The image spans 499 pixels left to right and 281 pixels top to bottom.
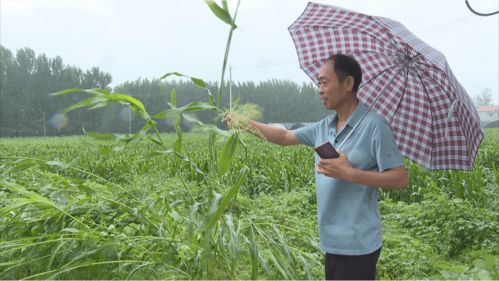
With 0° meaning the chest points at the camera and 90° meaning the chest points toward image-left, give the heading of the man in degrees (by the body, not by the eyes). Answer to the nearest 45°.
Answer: approximately 45°

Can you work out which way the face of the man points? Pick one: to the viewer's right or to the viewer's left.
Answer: to the viewer's left
